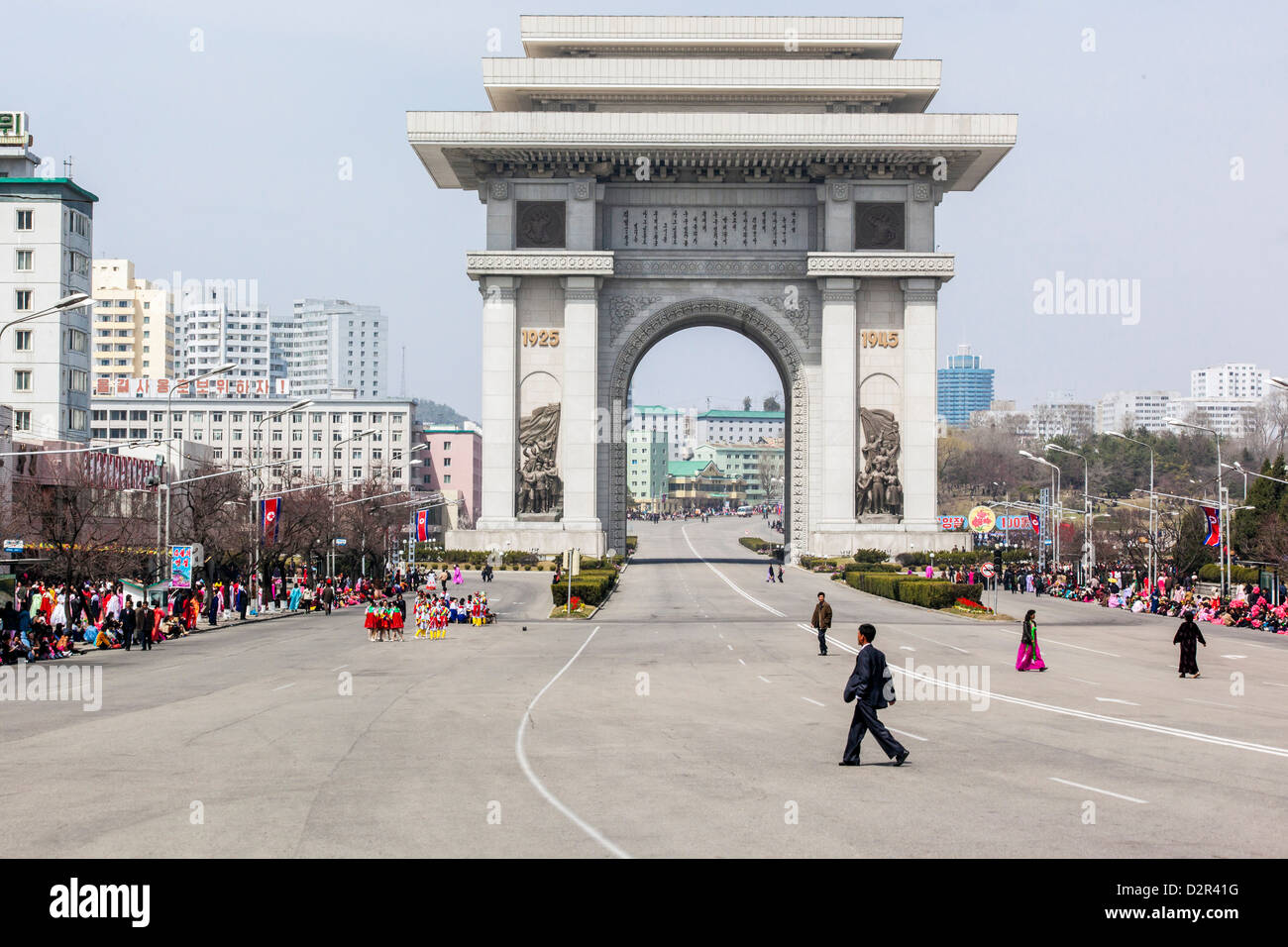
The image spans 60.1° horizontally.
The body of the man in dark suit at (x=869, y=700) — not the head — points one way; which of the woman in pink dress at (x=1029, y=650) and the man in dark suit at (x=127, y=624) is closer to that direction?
the man in dark suit

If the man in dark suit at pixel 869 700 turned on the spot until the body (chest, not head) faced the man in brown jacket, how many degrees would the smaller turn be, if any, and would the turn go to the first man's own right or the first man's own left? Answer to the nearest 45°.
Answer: approximately 90° to the first man's own right

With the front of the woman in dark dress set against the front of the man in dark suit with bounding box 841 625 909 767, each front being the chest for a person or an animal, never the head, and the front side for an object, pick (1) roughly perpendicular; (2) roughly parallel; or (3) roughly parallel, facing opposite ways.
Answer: roughly perpendicular

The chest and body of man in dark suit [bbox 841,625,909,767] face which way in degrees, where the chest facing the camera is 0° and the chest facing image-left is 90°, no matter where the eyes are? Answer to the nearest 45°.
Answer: approximately 90°
